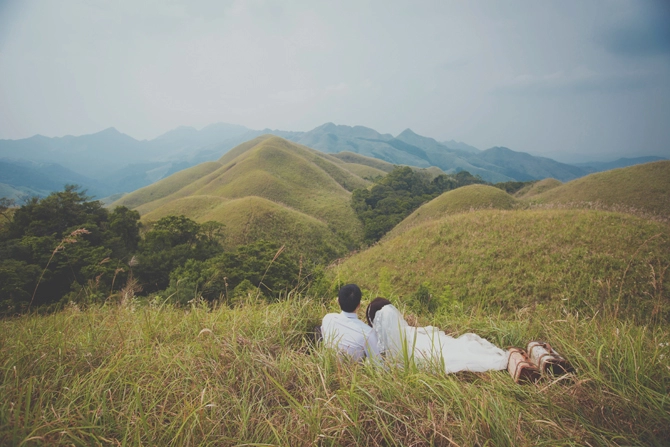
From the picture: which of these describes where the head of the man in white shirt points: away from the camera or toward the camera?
away from the camera

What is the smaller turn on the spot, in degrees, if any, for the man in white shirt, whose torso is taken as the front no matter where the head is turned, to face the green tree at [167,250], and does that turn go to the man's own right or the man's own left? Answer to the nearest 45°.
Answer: approximately 45° to the man's own left

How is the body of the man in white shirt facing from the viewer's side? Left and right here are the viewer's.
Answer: facing away from the viewer

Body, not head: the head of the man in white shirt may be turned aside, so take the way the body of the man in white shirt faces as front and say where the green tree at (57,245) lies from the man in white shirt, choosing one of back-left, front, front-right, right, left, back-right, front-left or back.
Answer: front-left
